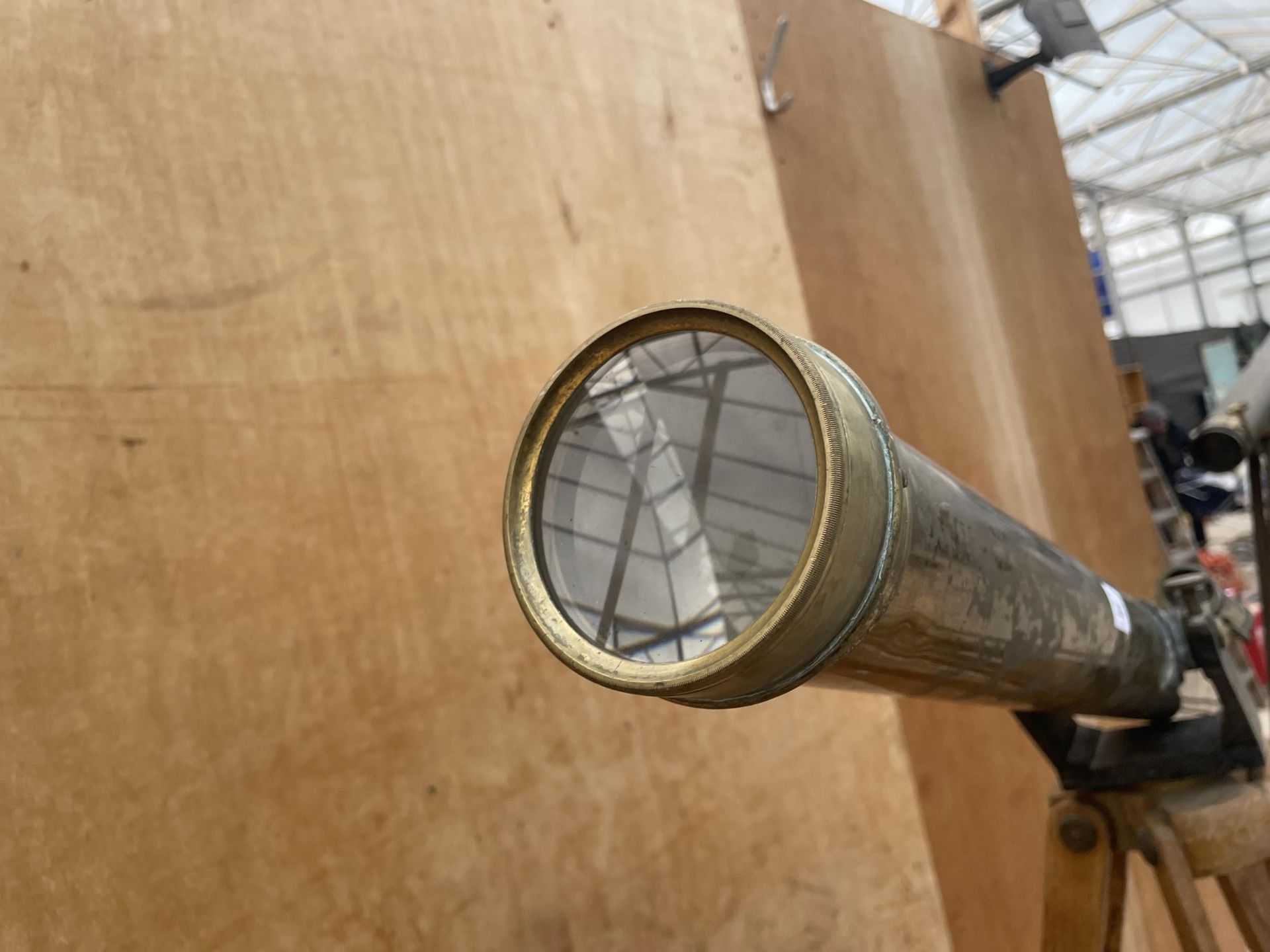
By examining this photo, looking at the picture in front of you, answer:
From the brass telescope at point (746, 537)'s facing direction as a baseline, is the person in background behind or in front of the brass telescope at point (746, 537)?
behind

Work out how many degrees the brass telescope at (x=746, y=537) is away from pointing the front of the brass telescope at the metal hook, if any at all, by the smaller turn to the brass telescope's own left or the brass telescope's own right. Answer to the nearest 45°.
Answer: approximately 135° to the brass telescope's own right

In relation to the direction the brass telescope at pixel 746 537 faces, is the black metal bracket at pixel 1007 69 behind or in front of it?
behind

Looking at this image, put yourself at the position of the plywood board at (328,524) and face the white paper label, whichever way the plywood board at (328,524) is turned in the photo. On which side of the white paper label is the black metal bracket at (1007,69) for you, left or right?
left

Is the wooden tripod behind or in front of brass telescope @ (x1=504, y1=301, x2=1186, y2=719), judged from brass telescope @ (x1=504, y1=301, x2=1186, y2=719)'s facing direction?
behind
